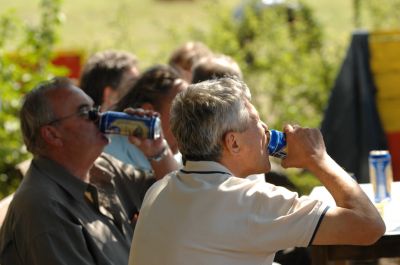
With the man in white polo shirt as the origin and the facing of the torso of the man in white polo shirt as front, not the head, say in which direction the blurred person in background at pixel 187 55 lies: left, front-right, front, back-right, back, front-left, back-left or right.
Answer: front-left

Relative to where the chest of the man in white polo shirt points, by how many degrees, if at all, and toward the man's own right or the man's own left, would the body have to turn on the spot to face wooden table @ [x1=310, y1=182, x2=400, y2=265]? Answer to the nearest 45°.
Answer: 0° — they already face it

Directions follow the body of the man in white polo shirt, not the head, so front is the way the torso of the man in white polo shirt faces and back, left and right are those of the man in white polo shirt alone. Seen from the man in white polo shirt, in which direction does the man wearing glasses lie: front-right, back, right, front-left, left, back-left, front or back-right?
left

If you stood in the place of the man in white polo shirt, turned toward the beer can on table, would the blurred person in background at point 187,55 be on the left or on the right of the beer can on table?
left

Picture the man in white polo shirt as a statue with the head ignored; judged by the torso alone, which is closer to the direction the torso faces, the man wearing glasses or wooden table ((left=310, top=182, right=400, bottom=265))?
the wooden table

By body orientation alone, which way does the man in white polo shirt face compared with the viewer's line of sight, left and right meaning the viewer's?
facing away from the viewer and to the right of the viewer

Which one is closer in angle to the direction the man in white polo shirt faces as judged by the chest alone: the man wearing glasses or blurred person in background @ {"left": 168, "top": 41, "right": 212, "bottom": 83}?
the blurred person in background

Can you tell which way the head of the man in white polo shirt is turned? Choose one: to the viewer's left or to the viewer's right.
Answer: to the viewer's right

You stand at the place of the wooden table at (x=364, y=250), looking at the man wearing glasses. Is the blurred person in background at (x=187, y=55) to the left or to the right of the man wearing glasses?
right

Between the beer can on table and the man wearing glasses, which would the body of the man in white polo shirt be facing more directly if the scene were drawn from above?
the beer can on table

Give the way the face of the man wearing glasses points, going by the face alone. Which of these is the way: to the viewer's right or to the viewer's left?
to the viewer's right

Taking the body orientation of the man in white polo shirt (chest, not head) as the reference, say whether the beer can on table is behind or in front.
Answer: in front
